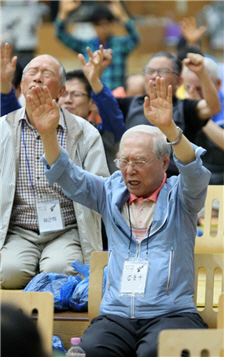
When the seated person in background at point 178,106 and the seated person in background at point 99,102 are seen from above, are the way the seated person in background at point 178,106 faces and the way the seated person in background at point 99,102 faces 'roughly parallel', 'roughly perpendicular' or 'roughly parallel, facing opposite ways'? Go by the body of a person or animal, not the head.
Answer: roughly parallel

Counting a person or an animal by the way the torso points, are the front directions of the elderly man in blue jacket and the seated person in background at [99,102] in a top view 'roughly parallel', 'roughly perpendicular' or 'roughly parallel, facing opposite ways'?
roughly parallel

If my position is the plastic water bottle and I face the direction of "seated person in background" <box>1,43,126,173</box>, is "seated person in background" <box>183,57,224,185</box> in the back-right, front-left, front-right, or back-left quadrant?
front-right

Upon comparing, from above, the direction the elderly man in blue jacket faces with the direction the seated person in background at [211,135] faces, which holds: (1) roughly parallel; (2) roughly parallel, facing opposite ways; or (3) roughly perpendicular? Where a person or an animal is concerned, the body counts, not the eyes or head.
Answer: roughly parallel

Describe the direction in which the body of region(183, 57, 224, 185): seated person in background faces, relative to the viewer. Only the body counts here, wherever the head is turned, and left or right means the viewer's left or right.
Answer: facing the viewer and to the left of the viewer

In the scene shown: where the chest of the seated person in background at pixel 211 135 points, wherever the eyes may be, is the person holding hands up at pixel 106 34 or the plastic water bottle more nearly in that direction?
the plastic water bottle

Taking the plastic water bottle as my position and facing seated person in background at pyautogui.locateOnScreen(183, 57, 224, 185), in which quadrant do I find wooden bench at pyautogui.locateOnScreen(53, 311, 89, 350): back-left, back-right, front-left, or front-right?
front-left

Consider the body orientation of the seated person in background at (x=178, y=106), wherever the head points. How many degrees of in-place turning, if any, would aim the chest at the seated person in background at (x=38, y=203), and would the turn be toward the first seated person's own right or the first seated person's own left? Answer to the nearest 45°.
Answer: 0° — they already face them

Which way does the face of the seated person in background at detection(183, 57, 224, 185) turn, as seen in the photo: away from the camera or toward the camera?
toward the camera

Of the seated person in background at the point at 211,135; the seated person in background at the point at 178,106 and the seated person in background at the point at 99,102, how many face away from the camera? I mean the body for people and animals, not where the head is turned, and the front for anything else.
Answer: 0

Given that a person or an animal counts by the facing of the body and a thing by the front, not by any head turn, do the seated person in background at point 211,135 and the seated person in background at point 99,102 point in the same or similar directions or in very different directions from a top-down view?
same or similar directions
